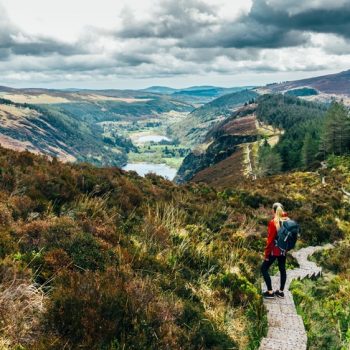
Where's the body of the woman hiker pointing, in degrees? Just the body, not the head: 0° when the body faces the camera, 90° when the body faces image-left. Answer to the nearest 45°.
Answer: approximately 135°
